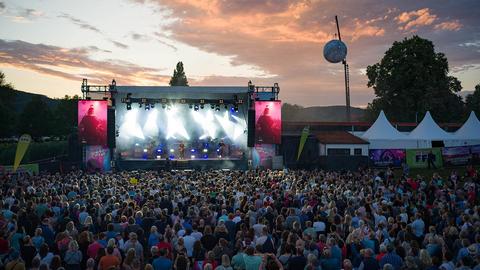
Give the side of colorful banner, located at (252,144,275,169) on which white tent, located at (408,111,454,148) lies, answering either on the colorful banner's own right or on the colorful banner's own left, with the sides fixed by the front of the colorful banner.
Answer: on the colorful banner's own left

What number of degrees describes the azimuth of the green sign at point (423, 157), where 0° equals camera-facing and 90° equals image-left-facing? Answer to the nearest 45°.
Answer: approximately 0°

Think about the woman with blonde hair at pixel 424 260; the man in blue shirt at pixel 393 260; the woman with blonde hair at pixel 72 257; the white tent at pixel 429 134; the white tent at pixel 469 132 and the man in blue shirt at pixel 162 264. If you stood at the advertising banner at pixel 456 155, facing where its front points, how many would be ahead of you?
4

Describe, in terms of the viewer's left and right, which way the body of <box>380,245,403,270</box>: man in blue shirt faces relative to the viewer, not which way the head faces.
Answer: facing away from the viewer

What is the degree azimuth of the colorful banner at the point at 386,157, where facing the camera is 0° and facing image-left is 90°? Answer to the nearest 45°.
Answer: approximately 0°

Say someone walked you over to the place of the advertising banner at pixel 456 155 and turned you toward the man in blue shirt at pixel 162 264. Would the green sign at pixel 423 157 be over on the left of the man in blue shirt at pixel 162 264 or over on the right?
right

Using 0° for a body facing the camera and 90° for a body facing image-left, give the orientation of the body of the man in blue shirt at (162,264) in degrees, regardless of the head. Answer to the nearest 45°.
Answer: approximately 180°

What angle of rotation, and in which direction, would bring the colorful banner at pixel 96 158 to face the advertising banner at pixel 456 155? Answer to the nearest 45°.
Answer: approximately 90° to its left

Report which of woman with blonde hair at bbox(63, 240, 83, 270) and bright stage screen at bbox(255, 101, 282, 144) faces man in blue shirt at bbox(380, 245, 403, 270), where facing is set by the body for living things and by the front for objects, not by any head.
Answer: the bright stage screen

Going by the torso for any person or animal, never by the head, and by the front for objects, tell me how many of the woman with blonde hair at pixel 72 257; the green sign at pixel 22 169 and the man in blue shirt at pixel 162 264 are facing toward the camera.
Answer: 1

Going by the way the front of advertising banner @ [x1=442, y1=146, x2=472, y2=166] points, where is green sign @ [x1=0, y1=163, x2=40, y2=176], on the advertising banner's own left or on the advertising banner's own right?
on the advertising banner's own right

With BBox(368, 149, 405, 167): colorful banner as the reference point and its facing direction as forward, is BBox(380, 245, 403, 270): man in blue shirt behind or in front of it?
in front

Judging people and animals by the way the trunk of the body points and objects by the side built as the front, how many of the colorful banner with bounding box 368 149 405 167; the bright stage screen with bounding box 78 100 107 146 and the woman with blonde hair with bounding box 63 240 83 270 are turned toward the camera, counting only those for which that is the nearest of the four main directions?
2

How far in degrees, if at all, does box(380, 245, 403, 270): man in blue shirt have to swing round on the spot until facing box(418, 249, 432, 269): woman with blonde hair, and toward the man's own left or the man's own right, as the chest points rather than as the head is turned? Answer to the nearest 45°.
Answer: approximately 135° to the man's own right

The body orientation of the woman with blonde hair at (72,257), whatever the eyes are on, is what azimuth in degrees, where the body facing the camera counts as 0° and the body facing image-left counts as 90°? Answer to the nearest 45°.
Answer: approximately 180°

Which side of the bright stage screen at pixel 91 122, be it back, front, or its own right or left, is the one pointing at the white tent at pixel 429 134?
left
